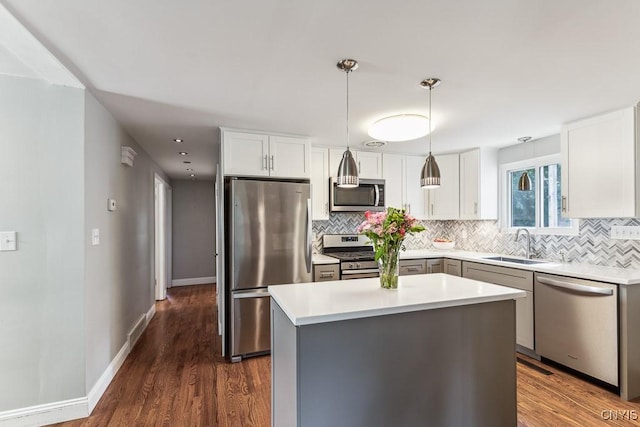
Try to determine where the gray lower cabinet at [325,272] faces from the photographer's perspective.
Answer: facing the viewer

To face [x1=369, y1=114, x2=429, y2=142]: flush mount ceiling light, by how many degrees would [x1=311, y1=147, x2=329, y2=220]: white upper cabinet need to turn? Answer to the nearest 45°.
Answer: approximately 45° to its left

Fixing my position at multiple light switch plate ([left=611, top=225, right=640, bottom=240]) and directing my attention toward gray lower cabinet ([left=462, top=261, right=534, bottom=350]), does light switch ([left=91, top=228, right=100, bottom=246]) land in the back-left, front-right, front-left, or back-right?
front-left

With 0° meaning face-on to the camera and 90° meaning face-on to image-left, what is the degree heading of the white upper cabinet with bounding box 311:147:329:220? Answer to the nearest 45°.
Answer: approximately 0°

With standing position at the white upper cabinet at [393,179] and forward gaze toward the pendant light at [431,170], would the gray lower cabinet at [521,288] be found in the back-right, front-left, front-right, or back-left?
front-left

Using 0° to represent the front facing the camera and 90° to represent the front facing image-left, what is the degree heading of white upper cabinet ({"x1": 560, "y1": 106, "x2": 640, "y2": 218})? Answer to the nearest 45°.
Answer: approximately 45°

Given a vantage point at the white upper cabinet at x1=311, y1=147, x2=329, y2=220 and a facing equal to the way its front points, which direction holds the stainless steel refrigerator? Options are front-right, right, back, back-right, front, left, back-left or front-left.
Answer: front-right

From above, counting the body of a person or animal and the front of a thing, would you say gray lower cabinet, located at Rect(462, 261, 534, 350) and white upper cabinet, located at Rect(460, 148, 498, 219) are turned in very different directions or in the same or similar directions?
same or similar directions

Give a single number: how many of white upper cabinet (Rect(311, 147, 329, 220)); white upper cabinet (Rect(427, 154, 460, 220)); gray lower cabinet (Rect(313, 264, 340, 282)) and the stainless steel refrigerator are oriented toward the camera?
4

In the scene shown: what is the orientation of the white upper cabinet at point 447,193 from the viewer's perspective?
toward the camera
